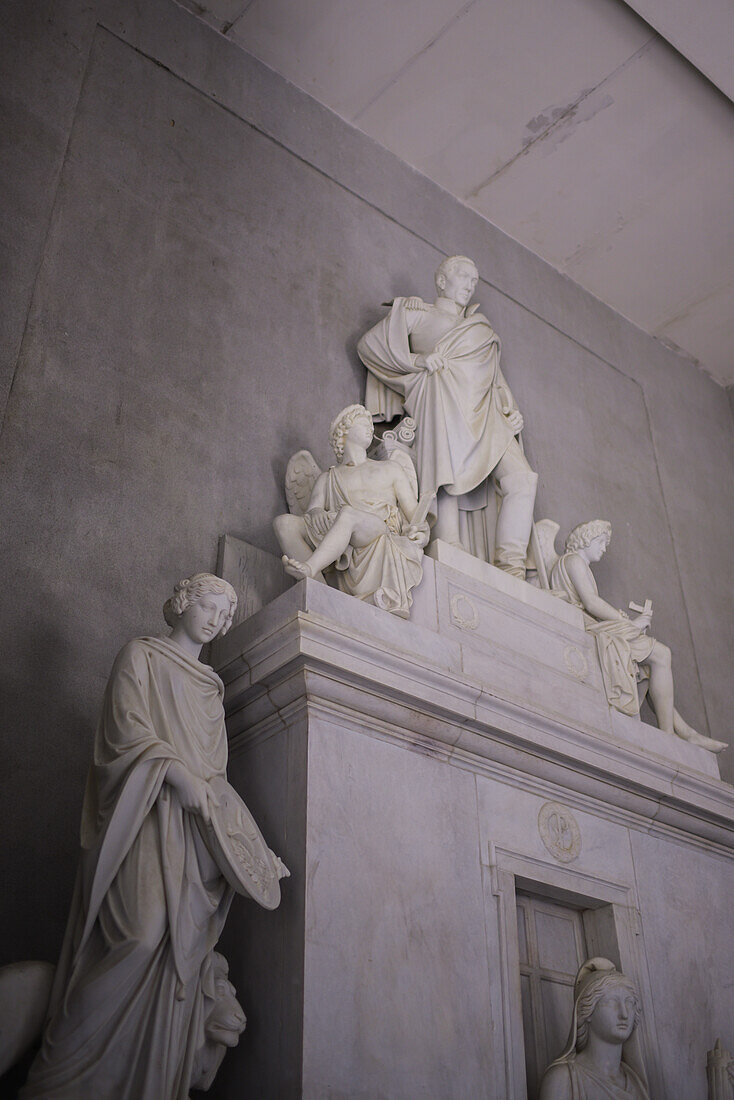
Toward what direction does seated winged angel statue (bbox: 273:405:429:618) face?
toward the camera

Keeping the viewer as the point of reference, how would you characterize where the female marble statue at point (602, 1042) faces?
facing the viewer and to the right of the viewer

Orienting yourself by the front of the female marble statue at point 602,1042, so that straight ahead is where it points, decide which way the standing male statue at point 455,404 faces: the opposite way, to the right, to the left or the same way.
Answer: the same way

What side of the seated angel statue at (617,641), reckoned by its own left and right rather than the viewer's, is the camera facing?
right

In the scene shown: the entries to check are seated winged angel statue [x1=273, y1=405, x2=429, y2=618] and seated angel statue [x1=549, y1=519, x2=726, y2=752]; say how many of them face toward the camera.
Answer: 1

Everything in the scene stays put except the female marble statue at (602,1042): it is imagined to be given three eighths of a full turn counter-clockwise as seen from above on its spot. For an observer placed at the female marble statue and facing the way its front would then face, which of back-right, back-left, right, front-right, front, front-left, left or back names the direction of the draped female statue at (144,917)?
back-left

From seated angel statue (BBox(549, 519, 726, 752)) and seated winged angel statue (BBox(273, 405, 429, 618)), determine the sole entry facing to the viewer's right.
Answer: the seated angel statue

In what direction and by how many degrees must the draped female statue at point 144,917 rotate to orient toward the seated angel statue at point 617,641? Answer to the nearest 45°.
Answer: approximately 90° to its left
